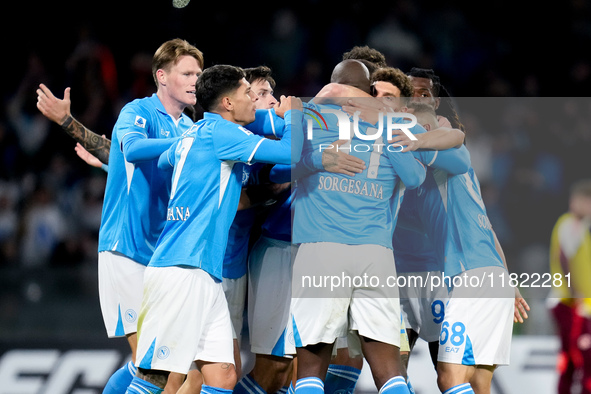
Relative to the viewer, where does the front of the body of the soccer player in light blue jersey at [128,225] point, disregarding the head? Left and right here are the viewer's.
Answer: facing the viewer and to the right of the viewer

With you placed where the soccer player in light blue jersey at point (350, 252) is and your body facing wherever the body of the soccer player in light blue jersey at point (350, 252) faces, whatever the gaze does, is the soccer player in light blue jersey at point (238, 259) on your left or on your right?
on your left

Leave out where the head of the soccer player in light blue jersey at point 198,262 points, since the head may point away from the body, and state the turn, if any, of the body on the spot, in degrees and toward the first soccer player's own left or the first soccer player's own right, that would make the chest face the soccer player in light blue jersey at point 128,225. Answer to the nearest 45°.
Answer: approximately 90° to the first soccer player's own left

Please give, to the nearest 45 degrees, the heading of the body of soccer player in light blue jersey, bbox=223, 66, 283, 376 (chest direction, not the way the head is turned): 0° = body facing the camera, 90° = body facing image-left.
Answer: approximately 315°

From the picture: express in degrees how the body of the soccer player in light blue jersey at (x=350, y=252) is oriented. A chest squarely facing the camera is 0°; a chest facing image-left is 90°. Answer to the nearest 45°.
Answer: approximately 180°

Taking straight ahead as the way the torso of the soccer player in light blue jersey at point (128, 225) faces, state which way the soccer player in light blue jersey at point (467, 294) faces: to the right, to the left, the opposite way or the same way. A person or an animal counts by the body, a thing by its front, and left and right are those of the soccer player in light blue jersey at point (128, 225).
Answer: the opposite way

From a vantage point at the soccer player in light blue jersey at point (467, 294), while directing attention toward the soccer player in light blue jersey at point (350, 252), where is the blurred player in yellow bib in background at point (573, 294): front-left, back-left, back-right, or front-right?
back-right

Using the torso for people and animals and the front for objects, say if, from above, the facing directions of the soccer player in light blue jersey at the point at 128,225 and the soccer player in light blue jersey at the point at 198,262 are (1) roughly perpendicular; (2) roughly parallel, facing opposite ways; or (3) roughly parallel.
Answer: roughly perpendicular

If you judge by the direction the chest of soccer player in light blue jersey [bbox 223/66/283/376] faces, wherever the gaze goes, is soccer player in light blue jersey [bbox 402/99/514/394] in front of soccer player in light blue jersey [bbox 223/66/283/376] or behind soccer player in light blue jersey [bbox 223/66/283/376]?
in front

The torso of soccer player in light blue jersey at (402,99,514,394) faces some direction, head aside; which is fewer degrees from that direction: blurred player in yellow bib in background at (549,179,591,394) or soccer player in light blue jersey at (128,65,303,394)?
the soccer player in light blue jersey

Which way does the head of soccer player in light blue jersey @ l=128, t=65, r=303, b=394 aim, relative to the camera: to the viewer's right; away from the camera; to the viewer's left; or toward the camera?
to the viewer's right
